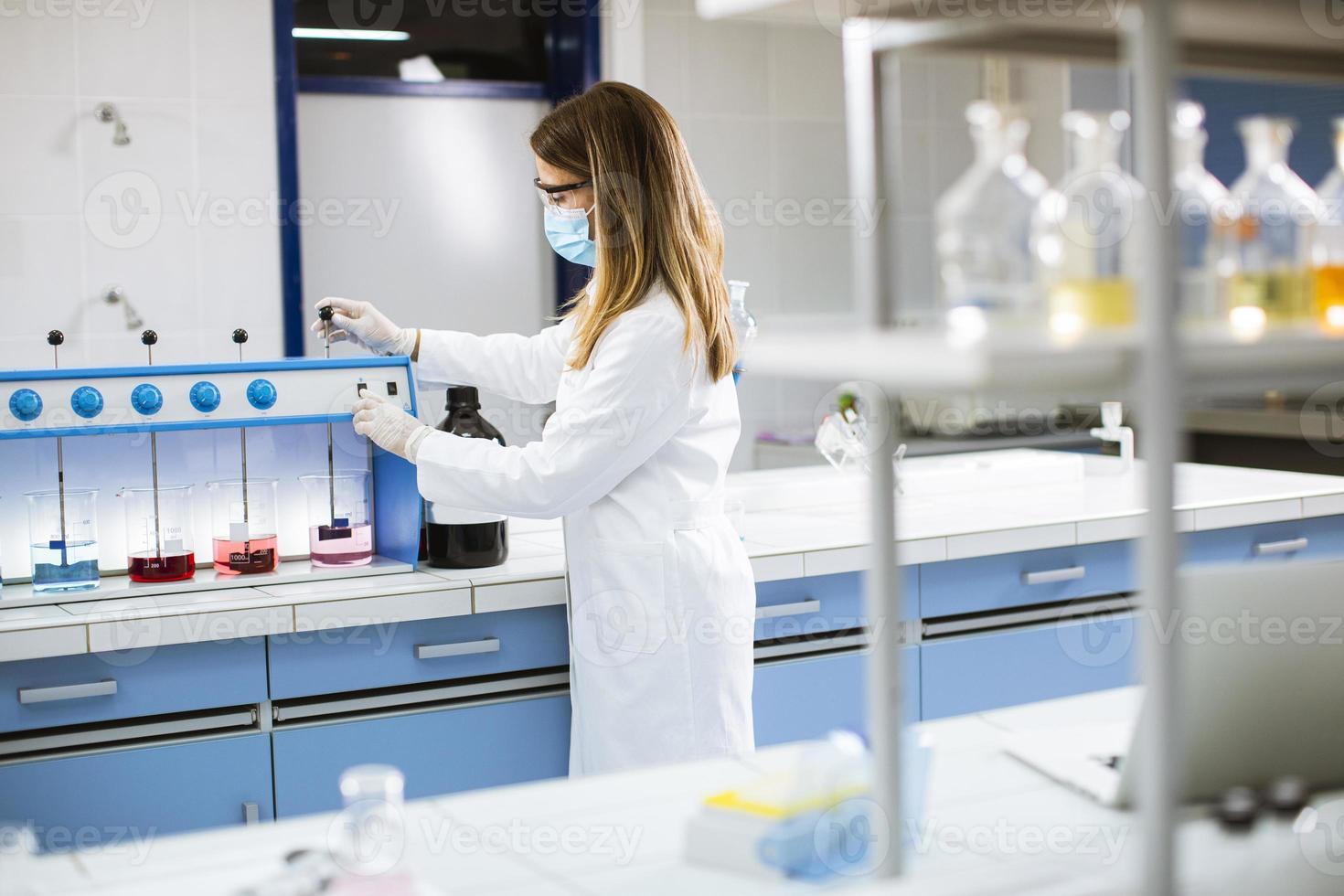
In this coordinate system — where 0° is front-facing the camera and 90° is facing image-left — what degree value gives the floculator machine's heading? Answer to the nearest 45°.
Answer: approximately 0°

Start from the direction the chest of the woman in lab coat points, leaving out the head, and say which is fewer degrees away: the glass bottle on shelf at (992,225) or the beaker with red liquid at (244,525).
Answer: the beaker with red liquid

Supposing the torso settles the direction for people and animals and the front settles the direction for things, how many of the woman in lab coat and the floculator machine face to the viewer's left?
1

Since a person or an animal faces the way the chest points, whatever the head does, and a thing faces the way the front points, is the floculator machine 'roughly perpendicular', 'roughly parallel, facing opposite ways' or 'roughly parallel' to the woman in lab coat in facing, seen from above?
roughly perpendicular

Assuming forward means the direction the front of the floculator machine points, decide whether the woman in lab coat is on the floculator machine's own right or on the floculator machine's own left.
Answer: on the floculator machine's own left

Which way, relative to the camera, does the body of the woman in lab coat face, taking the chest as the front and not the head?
to the viewer's left

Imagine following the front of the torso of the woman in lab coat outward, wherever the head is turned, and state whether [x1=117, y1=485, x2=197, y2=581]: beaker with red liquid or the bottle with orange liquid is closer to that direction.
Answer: the beaker with red liquid

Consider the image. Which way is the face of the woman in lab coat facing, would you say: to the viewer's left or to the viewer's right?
to the viewer's left

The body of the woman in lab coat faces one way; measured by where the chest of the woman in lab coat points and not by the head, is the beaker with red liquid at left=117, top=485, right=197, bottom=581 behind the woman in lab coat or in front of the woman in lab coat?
in front

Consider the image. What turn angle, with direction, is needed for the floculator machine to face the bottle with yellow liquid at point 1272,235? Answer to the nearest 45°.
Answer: approximately 45° to its left
